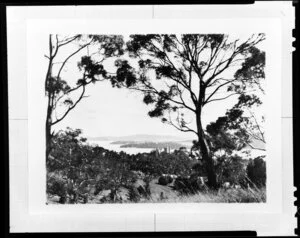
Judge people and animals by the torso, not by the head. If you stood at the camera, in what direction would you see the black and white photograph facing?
facing the viewer
